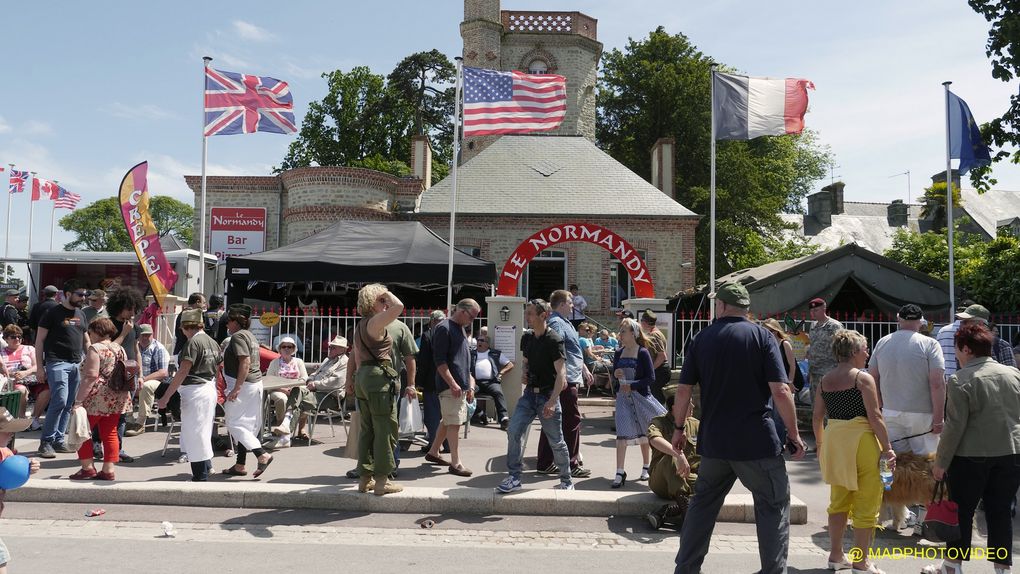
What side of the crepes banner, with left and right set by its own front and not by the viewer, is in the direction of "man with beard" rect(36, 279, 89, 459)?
front

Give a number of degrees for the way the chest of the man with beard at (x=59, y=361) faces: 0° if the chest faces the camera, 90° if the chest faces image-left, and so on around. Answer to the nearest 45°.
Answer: approximately 315°

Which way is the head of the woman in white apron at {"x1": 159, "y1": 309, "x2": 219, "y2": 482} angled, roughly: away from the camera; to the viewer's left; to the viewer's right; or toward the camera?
to the viewer's left

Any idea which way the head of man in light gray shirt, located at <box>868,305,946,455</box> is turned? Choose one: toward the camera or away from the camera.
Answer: away from the camera

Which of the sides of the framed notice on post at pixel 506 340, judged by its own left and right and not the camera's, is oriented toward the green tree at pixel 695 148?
back

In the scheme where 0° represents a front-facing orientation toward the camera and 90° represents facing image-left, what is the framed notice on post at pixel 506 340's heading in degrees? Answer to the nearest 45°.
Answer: approximately 0°

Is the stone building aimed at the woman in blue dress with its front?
yes

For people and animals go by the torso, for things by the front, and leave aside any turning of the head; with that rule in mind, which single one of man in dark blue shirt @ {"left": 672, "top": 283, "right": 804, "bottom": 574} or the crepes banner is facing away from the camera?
the man in dark blue shirt

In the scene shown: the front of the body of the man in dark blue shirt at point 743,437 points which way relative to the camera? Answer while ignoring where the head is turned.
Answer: away from the camera

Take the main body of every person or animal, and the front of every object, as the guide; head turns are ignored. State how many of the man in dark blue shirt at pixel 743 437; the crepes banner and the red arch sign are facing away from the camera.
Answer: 1
